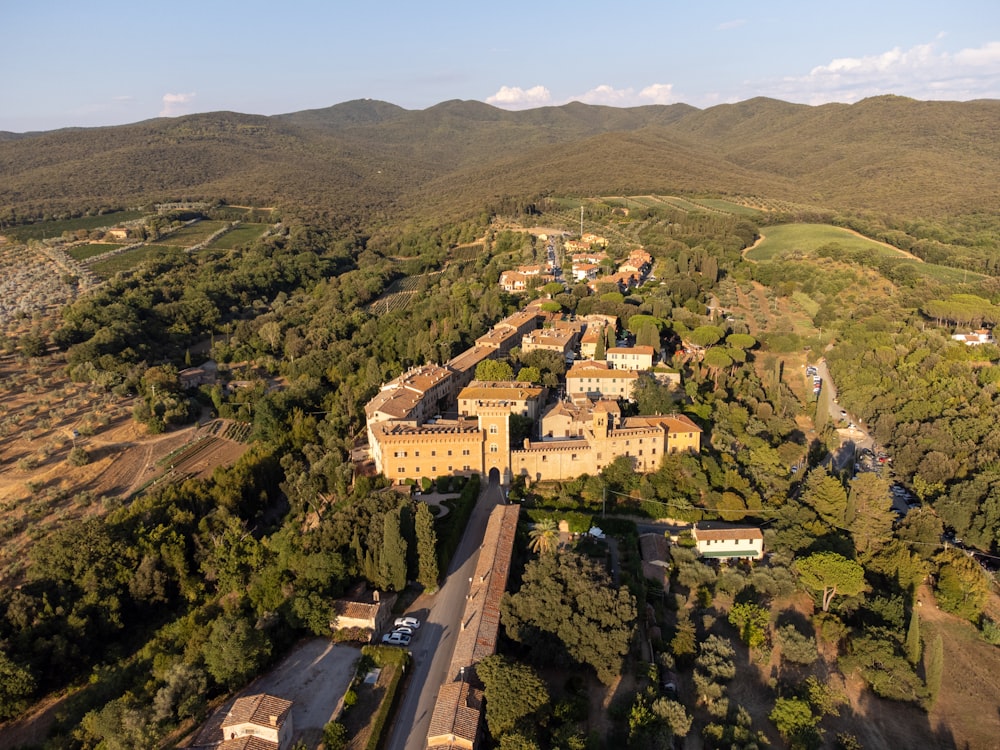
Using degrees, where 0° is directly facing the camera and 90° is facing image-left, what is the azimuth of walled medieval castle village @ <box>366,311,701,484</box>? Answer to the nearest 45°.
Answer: approximately 0°

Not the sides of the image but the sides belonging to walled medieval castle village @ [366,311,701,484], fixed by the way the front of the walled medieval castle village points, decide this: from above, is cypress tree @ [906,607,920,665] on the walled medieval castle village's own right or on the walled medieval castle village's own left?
on the walled medieval castle village's own left

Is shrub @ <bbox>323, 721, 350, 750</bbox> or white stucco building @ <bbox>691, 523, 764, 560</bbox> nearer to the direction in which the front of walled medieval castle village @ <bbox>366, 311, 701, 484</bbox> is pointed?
the shrub

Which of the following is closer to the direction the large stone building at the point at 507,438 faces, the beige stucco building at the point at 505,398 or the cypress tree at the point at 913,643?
the cypress tree

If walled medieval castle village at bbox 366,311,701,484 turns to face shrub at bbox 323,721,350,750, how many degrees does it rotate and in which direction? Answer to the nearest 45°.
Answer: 0° — it already faces it

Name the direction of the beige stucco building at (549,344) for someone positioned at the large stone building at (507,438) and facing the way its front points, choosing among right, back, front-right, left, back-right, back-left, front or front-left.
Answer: back

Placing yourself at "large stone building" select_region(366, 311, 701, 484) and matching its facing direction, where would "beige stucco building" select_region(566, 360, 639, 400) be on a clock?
The beige stucco building is roughly at 7 o'clock from the large stone building.

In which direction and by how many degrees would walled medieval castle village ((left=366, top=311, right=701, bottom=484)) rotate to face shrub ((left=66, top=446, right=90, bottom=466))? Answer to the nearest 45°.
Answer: approximately 90° to its right

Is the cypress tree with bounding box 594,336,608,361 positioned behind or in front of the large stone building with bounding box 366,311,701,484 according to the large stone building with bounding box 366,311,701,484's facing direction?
behind

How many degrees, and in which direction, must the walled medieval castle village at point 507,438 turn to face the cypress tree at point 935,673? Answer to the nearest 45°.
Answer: approximately 45° to its left

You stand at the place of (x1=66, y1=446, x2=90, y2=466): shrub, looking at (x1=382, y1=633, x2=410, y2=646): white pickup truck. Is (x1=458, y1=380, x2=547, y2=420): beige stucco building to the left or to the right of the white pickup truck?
left

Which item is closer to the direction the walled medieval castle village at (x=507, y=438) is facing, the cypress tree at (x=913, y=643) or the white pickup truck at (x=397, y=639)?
the white pickup truck

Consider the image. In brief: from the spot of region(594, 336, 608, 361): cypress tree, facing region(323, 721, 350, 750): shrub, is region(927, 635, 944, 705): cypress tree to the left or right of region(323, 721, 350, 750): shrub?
left
